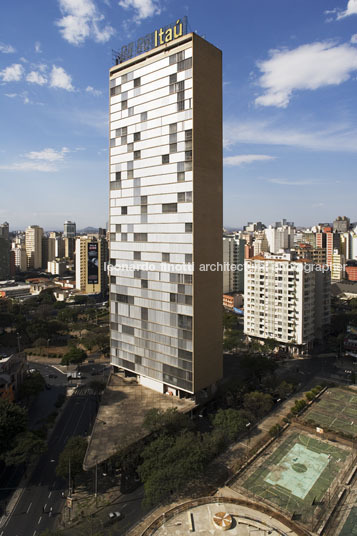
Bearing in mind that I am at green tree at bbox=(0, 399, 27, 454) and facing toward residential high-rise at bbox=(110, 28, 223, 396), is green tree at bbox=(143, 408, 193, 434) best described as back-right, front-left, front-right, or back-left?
front-right

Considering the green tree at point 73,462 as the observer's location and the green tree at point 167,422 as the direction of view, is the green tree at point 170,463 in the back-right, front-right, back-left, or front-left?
front-right

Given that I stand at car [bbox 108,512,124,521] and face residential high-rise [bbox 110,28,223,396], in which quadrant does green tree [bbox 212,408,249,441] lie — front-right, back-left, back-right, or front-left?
front-right

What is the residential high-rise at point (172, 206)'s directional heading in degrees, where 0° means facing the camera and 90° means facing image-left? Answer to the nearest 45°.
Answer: approximately 45°
